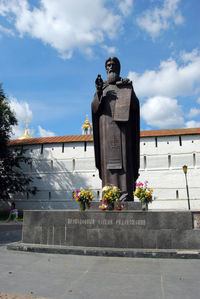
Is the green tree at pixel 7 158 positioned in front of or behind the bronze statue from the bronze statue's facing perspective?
behind

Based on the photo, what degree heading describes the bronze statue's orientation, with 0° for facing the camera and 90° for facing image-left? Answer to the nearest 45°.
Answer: approximately 0°

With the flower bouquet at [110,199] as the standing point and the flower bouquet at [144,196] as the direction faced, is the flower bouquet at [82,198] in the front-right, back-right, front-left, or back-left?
back-left

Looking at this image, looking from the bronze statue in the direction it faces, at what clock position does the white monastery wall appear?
The white monastery wall is roughly at 6 o'clock from the bronze statue.

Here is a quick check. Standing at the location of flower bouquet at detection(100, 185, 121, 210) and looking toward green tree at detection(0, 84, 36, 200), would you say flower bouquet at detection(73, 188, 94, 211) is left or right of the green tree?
left
